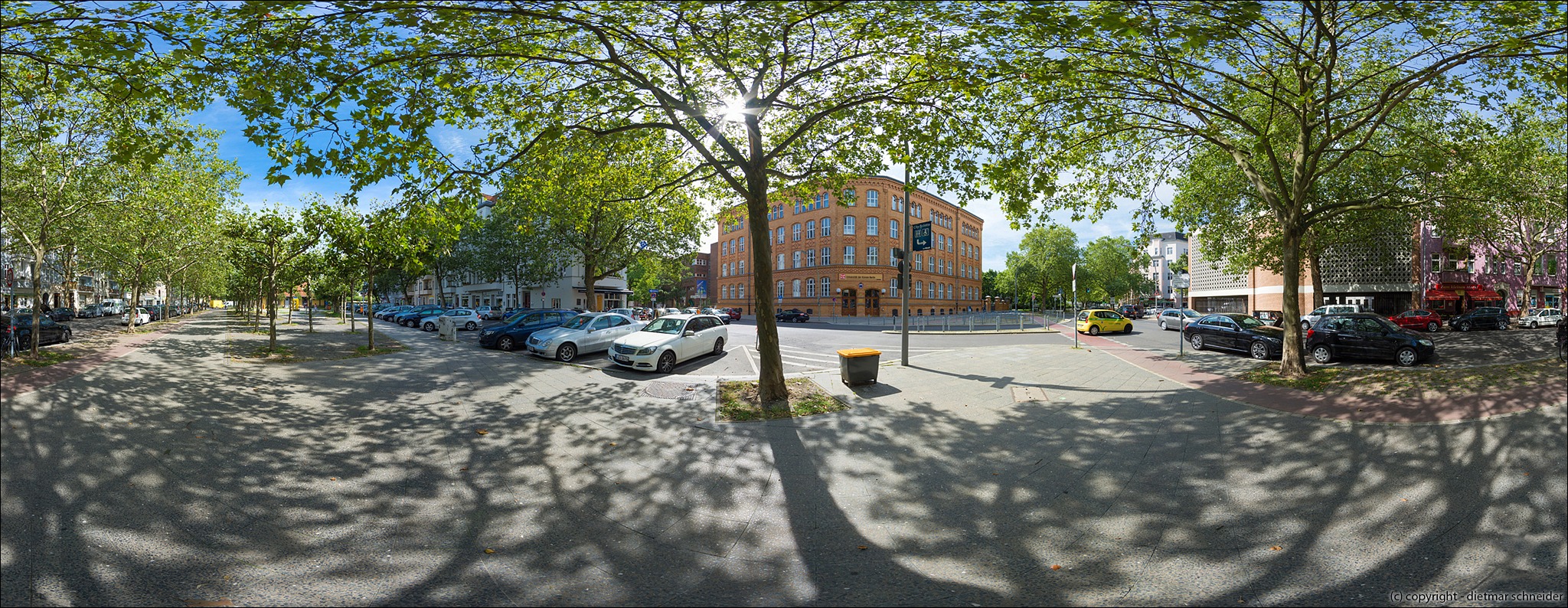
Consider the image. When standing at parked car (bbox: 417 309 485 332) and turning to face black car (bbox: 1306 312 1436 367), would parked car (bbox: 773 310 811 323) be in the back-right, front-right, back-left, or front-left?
front-left

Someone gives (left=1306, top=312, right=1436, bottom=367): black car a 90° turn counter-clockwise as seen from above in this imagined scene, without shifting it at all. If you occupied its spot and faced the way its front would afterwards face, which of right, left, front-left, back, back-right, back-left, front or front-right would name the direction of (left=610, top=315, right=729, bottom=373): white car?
back-left

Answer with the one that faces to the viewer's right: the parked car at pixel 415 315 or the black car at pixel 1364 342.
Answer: the black car

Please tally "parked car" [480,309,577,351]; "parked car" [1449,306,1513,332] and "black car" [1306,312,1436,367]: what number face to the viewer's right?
1

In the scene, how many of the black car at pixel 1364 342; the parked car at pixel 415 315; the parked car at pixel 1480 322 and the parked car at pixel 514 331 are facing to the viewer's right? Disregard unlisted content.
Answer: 1

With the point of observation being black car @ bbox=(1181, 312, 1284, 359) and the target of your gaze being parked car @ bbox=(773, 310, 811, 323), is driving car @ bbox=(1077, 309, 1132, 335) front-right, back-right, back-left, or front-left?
front-right

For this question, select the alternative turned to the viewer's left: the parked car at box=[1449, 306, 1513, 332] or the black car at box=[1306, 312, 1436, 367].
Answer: the parked car

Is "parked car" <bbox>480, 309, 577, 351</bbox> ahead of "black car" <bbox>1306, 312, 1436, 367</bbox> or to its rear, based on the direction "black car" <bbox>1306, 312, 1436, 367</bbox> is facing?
to the rear

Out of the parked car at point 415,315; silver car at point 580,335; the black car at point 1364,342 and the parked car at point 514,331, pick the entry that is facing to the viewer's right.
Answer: the black car

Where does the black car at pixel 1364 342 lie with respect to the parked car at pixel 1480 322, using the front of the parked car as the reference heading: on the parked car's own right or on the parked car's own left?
on the parked car's own left

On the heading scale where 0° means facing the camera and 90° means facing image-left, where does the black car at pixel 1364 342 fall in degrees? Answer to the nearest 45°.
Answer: approximately 270°

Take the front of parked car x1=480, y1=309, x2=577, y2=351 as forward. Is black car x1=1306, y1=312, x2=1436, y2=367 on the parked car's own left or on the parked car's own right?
on the parked car's own left

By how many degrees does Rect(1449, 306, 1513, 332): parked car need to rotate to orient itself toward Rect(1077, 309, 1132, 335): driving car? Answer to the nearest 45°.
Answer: approximately 45° to its left
